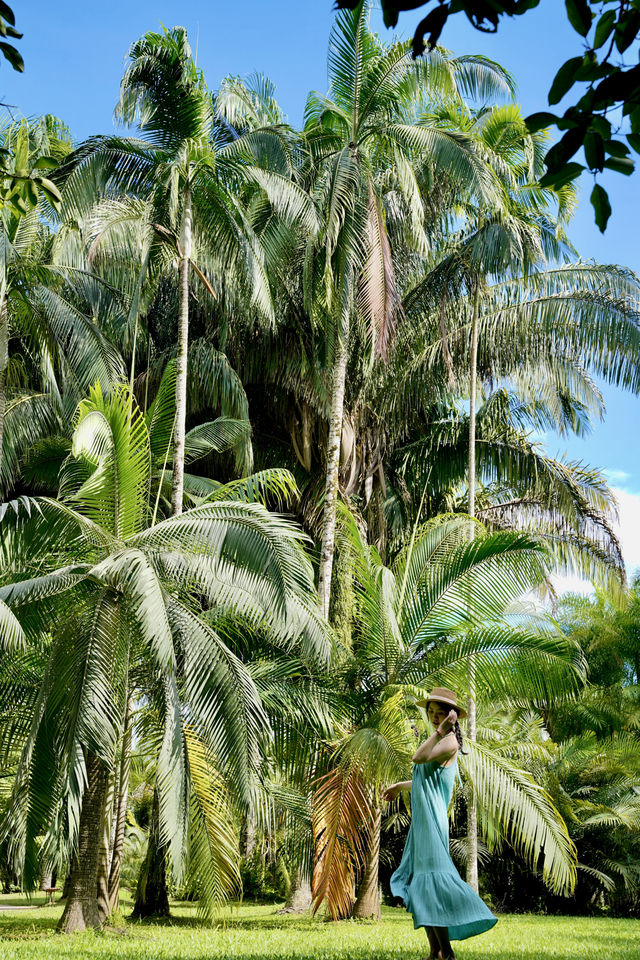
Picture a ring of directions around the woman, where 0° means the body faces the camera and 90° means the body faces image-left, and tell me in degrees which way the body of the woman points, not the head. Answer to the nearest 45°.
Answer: approximately 90°

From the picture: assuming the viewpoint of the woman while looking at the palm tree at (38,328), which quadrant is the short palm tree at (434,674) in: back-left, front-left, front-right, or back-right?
front-right

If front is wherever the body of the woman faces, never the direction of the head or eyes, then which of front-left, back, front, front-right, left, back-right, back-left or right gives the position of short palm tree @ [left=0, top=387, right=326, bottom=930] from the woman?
front-right

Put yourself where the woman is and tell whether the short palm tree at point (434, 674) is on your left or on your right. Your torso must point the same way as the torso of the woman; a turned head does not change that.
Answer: on your right

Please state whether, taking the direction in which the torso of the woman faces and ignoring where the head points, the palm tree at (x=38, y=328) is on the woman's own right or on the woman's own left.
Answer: on the woman's own right
